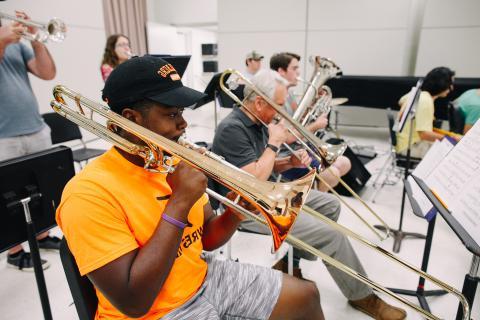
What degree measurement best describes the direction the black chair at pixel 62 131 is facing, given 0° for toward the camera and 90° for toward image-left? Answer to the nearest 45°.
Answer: approximately 315°

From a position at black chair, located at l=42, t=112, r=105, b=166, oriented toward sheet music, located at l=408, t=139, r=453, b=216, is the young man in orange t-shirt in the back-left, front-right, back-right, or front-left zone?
front-right

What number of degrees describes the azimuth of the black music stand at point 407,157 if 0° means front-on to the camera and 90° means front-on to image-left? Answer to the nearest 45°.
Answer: approximately 90°

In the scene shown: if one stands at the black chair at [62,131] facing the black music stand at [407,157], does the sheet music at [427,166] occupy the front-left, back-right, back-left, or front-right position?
front-right

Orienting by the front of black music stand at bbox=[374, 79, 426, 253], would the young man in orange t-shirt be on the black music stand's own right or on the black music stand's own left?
on the black music stand's own left

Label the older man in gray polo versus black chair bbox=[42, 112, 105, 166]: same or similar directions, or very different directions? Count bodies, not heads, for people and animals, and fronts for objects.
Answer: same or similar directions

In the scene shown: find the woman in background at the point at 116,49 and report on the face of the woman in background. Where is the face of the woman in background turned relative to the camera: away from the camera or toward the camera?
toward the camera

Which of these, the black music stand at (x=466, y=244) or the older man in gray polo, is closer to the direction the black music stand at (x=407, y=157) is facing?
the older man in gray polo

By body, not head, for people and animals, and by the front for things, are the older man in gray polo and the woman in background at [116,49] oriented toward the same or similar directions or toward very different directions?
same or similar directions

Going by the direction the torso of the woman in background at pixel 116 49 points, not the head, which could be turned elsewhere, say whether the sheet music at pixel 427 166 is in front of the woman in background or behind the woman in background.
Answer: in front

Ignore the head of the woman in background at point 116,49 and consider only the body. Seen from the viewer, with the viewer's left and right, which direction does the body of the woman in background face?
facing the viewer and to the right of the viewer

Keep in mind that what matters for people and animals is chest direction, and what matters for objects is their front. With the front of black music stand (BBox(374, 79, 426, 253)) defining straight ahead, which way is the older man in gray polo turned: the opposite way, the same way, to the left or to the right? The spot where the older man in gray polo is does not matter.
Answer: the opposite way

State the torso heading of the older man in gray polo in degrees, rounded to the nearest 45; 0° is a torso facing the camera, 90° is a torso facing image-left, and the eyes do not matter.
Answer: approximately 270°

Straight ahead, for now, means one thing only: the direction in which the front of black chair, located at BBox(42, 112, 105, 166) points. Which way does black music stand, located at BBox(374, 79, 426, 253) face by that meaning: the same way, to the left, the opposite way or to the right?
the opposite way

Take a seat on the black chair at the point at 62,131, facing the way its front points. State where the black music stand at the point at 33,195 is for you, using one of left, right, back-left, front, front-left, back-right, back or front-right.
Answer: front-right
